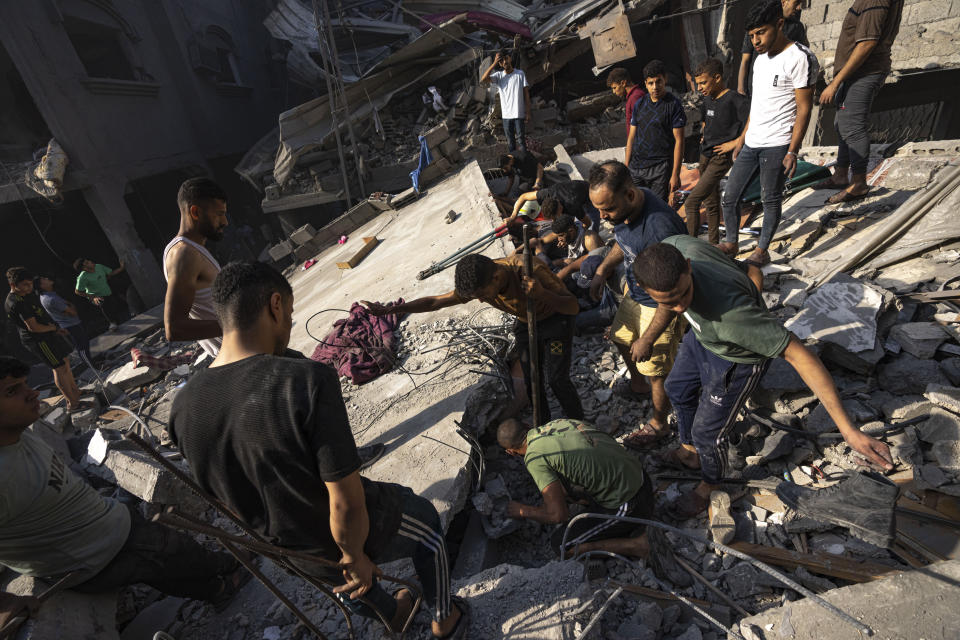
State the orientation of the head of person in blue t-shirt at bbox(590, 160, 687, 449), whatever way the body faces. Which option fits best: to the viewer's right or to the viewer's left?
to the viewer's left

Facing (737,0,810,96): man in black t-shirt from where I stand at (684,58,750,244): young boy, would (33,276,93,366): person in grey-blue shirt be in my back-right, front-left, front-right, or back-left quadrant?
back-left

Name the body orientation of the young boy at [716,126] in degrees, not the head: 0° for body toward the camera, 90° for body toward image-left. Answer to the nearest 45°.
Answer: approximately 45°

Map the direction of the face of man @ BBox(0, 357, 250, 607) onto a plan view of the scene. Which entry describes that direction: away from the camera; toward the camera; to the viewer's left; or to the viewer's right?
to the viewer's right

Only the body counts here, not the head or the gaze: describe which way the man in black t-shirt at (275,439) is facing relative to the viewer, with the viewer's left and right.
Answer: facing away from the viewer and to the right of the viewer

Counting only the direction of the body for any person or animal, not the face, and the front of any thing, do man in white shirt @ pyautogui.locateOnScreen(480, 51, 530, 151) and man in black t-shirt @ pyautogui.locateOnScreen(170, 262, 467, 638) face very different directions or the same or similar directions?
very different directions

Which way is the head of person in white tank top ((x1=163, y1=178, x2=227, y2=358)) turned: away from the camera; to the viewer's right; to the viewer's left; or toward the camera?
to the viewer's right

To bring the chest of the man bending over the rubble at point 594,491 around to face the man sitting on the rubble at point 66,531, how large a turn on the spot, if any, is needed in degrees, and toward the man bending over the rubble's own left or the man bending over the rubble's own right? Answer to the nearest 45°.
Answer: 0° — they already face them

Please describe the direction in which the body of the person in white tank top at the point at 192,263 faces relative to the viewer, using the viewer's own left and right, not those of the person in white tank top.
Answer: facing to the right of the viewer

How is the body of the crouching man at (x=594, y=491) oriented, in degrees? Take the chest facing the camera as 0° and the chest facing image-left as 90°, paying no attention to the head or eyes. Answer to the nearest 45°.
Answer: approximately 90°

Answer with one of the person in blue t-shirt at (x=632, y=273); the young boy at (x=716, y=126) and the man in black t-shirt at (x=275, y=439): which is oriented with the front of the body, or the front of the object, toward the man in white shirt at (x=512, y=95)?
the man in black t-shirt
